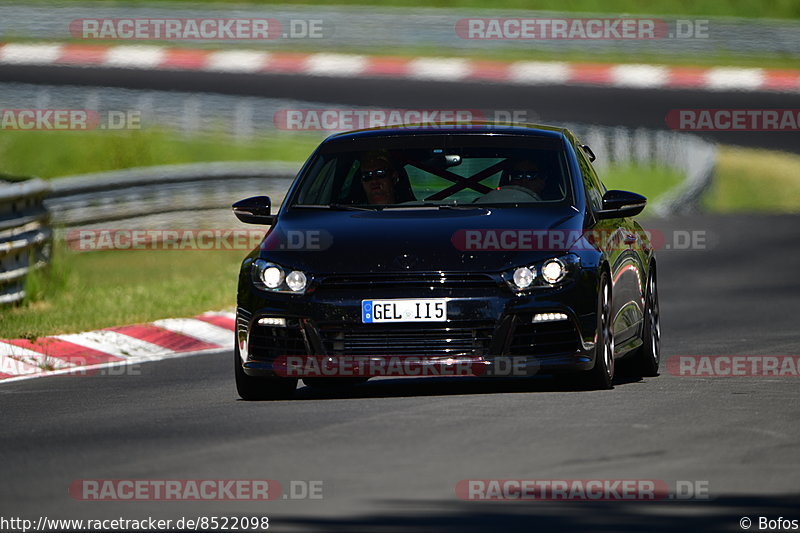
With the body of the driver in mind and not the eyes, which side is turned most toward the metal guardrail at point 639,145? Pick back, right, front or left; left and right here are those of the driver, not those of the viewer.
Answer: back

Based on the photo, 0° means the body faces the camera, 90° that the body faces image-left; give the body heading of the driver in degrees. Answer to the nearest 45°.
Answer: approximately 0°

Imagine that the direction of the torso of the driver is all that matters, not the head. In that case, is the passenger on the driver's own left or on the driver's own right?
on the driver's own right

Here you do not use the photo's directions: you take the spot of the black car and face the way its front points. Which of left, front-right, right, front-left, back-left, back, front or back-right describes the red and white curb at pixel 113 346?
back-right

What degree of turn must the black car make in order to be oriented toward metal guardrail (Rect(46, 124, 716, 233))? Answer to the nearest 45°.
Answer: approximately 180°

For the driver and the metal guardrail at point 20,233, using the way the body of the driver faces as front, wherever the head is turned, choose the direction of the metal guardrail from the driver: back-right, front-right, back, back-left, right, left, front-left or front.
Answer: back-right

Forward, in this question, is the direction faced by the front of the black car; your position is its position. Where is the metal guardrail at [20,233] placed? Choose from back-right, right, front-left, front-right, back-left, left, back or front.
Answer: back-right

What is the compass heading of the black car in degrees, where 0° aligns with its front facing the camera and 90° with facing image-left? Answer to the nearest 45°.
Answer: approximately 0°

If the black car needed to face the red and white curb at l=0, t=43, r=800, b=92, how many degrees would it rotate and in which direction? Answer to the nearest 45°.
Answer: approximately 180°

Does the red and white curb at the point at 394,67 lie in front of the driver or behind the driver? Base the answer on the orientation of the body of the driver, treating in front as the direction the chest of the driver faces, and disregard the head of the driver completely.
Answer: behind
